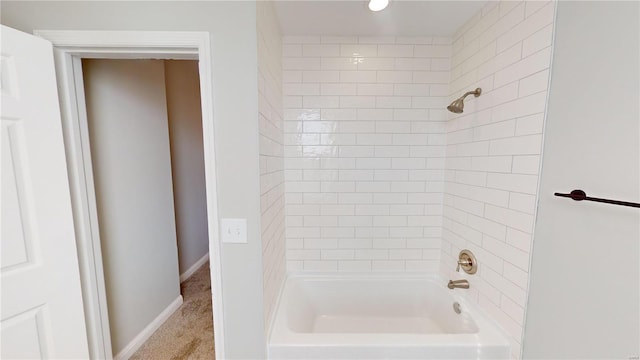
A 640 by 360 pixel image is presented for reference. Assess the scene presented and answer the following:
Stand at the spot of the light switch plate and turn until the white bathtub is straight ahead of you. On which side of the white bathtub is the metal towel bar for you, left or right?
right

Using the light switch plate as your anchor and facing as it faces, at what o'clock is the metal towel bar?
The metal towel bar is roughly at 10 o'clock from the light switch plate.

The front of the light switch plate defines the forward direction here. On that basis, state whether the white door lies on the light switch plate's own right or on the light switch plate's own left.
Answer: on the light switch plate's own right

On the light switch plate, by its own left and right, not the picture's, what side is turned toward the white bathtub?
left

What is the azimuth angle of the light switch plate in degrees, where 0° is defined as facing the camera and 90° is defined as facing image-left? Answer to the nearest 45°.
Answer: approximately 0°
